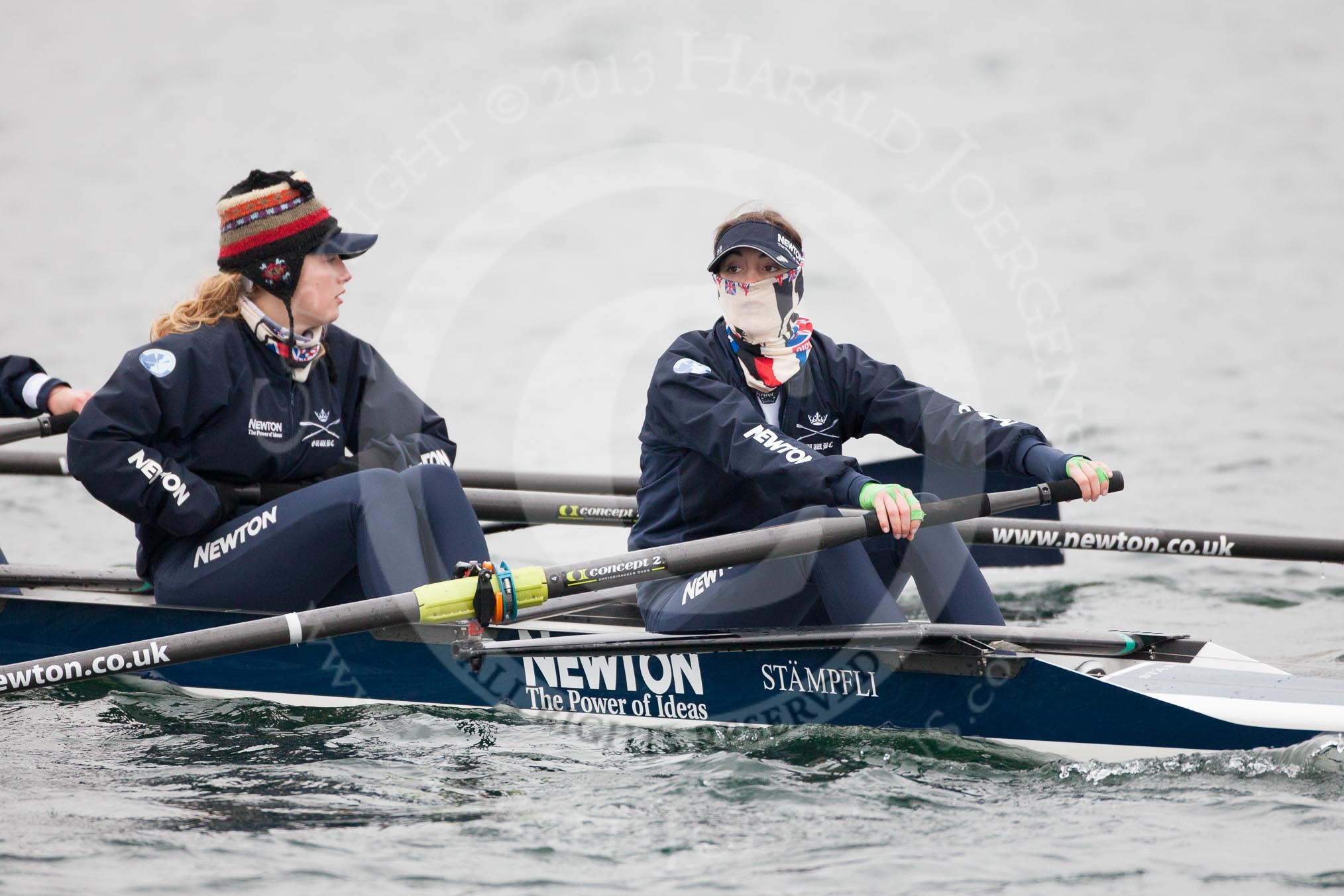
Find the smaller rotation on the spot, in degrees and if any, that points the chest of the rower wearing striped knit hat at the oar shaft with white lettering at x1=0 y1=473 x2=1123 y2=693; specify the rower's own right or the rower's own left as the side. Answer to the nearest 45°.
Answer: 0° — they already face it

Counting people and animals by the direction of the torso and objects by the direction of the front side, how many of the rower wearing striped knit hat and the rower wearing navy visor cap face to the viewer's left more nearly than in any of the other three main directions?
0

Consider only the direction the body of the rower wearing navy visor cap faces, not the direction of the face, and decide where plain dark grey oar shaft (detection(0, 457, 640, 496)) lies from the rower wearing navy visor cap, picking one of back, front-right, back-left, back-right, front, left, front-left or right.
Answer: back

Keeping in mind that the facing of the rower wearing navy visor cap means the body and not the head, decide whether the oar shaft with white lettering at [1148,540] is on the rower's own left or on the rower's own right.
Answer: on the rower's own left

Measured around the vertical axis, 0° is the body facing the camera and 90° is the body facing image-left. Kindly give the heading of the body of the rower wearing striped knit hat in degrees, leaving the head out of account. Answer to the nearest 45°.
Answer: approximately 315°

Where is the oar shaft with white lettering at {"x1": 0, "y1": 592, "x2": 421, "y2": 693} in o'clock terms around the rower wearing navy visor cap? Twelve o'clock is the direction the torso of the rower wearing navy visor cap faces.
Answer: The oar shaft with white lettering is roughly at 4 o'clock from the rower wearing navy visor cap.

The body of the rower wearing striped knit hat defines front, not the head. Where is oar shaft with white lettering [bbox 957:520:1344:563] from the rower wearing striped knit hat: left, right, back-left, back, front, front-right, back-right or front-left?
front-left

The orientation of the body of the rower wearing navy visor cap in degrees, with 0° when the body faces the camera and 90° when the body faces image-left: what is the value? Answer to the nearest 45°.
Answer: approximately 315°

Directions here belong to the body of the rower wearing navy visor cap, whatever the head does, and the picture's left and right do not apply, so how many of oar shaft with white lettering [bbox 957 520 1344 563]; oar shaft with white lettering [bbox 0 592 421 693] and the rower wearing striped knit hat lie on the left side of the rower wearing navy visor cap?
1

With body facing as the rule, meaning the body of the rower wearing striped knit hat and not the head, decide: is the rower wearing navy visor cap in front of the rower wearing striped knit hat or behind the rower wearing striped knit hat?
in front
